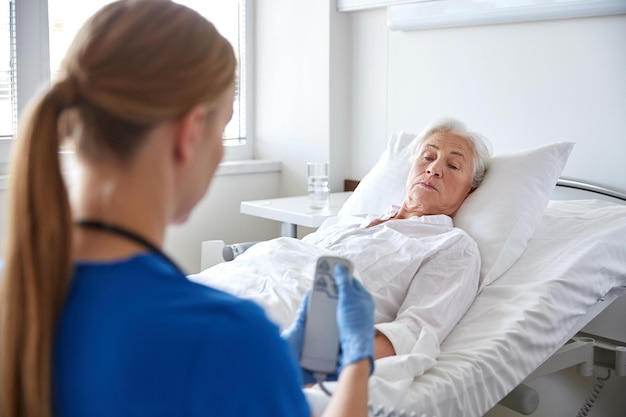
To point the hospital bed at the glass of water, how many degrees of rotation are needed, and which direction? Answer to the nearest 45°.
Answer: approximately 90° to its right

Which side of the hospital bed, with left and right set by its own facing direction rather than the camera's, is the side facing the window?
right

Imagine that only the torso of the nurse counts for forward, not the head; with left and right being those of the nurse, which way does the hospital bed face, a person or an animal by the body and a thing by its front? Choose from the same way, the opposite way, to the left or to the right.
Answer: the opposite way

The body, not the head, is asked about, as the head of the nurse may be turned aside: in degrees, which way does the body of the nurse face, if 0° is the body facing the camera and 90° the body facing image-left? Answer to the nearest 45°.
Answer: approximately 225°

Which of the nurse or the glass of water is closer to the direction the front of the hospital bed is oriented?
the nurse

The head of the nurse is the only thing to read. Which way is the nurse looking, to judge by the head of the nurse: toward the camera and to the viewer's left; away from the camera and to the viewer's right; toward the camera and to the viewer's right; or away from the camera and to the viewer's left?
away from the camera and to the viewer's right

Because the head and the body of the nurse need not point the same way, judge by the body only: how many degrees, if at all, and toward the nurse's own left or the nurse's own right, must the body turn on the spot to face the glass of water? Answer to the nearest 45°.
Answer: approximately 45° to the nurse's own left

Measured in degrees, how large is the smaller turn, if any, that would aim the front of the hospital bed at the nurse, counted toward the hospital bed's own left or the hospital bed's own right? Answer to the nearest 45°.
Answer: approximately 45° to the hospital bed's own left

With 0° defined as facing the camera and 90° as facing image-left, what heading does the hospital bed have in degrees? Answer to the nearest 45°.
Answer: approximately 45°

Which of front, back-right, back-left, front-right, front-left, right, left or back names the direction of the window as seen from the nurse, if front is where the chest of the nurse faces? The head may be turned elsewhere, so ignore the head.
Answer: front-left
